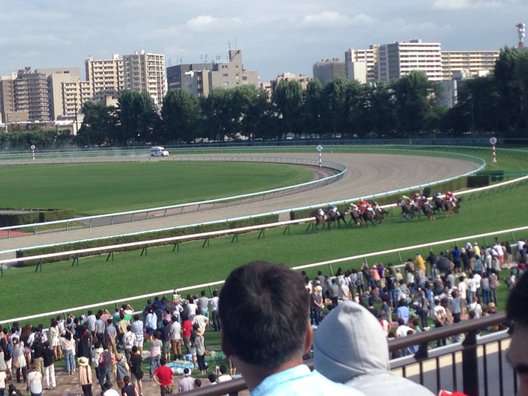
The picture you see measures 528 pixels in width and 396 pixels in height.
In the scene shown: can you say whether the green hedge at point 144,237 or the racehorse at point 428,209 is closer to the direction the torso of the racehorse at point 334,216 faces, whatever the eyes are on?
the green hedge

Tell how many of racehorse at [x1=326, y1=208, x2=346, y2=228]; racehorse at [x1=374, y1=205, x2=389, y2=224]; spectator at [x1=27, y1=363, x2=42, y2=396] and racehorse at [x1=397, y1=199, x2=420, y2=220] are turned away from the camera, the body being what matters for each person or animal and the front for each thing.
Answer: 1

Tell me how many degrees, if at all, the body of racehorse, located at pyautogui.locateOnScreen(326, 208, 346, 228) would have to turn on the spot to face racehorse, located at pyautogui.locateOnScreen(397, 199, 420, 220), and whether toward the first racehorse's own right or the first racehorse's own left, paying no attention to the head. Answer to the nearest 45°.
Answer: approximately 135° to the first racehorse's own left

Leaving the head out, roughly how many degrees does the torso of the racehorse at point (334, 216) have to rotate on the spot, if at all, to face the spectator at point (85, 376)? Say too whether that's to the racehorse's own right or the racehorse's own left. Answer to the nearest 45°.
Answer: approximately 45° to the racehorse's own left

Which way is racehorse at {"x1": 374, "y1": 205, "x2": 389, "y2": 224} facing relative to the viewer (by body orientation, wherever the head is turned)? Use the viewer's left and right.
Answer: facing the viewer and to the left of the viewer

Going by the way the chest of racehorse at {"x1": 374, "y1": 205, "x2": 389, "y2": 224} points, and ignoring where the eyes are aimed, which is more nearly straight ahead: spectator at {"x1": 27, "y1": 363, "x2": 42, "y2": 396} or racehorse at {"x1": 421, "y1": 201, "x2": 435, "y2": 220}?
the spectator

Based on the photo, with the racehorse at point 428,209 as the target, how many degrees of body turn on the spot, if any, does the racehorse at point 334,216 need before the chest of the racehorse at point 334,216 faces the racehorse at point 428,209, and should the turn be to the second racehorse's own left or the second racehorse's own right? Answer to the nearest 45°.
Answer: approximately 135° to the second racehorse's own left

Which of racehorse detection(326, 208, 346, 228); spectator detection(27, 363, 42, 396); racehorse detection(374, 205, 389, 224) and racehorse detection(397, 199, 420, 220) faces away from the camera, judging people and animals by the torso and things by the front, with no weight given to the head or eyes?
the spectator

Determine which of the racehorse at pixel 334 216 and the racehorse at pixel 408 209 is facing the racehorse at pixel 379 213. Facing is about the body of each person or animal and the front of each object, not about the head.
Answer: the racehorse at pixel 408 209

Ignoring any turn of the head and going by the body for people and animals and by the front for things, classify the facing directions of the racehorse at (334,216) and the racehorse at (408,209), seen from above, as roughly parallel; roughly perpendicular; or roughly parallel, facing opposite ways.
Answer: roughly parallel

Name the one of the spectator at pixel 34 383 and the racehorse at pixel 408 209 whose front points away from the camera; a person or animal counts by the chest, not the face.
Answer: the spectator

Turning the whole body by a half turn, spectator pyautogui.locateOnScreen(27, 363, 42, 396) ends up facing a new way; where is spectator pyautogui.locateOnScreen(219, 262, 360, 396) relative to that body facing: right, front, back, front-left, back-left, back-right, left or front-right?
front

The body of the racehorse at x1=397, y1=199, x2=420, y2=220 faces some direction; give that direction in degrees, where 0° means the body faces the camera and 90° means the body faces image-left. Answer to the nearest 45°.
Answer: approximately 45°

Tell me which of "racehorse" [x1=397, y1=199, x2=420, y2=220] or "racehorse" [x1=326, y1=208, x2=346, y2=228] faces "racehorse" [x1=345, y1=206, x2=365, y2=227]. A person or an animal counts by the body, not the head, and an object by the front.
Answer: "racehorse" [x1=397, y1=199, x2=420, y2=220]

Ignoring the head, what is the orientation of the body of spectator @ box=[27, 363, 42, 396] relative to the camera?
away from the camera

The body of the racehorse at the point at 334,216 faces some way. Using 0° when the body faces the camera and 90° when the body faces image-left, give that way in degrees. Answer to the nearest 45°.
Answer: approximately 45°

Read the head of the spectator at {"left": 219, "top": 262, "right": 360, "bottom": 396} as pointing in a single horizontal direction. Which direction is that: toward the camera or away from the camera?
away from the camera

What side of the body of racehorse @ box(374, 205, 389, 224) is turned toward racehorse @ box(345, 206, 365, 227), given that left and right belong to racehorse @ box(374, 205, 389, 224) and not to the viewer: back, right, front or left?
front
